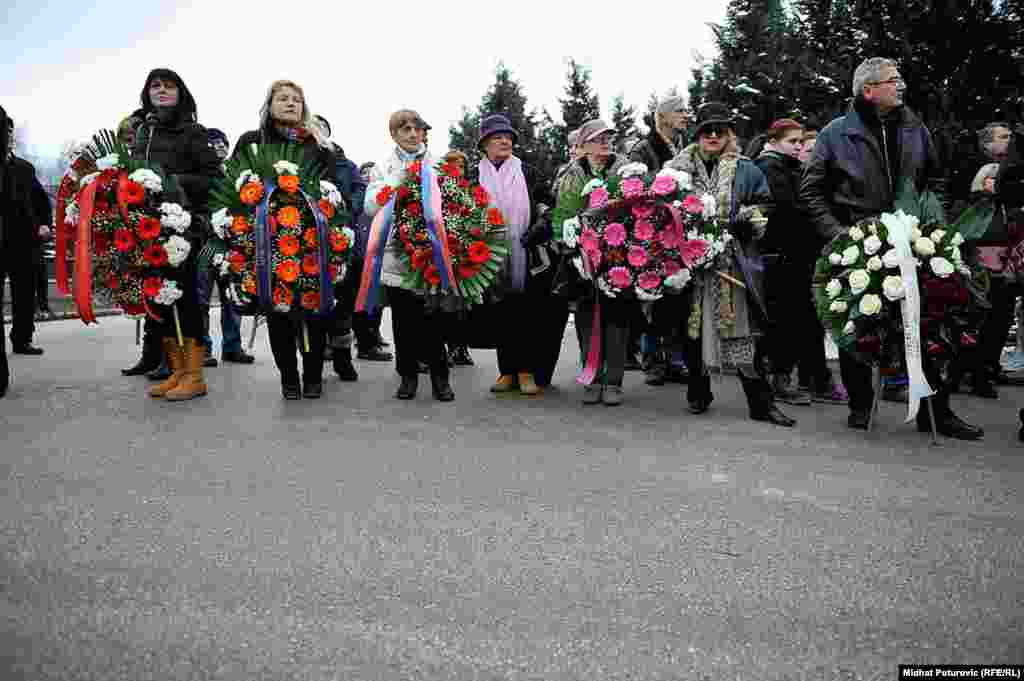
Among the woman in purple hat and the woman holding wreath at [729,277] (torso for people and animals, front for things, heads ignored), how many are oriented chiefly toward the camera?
2

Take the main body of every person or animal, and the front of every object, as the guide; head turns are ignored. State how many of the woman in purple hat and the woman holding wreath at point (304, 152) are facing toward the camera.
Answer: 2

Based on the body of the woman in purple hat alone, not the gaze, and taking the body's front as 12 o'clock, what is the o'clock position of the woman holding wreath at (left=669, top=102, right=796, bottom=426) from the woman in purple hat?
The woman holding wreath is roughly at 10 o'clock from the woman in purple hat.

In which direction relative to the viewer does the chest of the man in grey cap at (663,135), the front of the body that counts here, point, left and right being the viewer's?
facing the viewer and to the right of the viewer

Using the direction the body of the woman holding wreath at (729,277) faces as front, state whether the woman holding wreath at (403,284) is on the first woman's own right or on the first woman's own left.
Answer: on the first woman's own right

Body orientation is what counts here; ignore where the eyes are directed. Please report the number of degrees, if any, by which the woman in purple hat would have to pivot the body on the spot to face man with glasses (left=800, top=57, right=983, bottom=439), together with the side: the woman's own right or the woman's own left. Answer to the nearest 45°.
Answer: approximately 45° to the woman's own left

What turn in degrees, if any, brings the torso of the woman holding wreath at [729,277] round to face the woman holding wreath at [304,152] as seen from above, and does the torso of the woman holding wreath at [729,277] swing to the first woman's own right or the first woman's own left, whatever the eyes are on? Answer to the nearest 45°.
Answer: approximately 90° to the first woman's own right

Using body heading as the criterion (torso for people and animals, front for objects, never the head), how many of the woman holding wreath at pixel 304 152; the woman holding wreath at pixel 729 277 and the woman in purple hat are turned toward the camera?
3

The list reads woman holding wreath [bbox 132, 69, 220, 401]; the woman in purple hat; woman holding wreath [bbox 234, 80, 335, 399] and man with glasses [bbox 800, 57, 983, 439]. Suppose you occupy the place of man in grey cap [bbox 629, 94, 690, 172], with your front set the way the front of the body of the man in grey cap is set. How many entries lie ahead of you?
1
